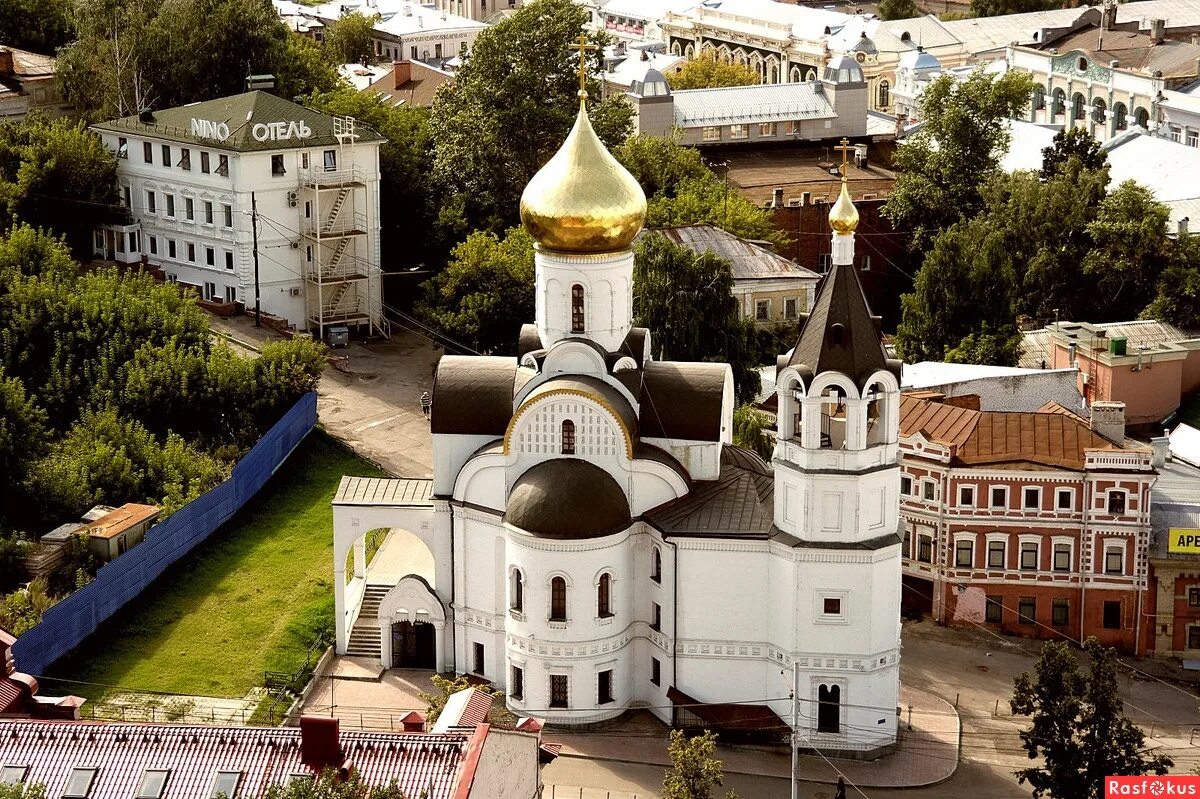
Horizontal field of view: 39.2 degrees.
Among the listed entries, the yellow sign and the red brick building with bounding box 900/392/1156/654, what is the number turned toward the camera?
2

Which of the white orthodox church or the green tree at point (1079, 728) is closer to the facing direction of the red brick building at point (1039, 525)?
the green tree

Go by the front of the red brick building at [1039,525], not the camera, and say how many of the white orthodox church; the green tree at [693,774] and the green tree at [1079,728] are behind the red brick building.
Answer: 0

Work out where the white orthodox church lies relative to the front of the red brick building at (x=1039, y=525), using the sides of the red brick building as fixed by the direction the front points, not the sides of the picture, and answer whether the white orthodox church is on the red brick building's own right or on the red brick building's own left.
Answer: on the red brick building's own right

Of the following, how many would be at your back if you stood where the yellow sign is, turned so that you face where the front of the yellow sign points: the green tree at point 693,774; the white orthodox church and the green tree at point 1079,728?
0

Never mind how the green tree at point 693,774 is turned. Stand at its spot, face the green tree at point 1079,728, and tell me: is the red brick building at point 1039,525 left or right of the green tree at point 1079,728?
left

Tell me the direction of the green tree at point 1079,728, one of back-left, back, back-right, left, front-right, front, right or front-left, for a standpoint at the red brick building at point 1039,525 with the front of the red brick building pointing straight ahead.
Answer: front

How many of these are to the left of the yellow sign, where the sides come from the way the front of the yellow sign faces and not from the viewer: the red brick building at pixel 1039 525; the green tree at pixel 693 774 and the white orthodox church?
0

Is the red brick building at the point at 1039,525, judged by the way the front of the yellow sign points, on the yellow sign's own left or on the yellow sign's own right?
on the yellow sign's own right

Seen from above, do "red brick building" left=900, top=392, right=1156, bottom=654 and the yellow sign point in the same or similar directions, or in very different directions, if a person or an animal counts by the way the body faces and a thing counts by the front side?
same or similar directions

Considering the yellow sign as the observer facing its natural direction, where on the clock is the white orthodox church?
The white orthodox church is roughly at 2 o'clock from the yellow sign.

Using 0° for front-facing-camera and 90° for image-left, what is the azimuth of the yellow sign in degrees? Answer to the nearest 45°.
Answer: approximately 0°

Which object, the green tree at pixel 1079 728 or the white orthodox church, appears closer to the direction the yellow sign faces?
the green tree

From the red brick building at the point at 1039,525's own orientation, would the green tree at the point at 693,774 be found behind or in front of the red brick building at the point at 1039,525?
in front

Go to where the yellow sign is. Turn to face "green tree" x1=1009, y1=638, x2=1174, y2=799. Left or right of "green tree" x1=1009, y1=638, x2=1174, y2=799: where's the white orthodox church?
right

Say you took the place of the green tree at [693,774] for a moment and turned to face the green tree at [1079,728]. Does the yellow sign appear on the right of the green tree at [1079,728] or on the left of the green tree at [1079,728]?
left

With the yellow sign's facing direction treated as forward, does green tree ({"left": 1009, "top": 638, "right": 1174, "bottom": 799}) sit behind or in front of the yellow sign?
in front

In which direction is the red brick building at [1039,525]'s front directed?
toward the camera
